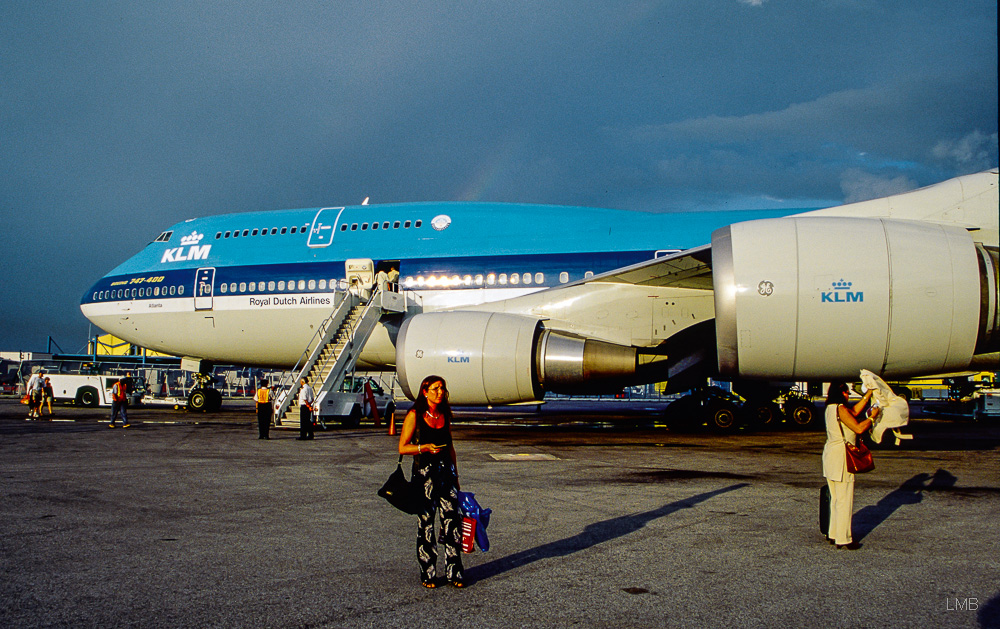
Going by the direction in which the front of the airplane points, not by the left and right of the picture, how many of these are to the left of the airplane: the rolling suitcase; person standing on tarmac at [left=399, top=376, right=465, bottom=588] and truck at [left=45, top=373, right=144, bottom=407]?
2

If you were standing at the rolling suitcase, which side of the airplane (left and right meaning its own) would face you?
left

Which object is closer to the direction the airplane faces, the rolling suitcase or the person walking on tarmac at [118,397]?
the person walking on tarmac

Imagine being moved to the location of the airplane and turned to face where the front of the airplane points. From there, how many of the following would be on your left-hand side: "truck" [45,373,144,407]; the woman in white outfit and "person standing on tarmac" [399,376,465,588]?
2

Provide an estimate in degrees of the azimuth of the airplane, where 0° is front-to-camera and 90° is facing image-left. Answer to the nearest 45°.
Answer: approximately 90°

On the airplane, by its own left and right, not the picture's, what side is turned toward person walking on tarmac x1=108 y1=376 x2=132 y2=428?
front

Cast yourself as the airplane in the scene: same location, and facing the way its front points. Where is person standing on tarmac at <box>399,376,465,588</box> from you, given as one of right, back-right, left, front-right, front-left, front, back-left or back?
left

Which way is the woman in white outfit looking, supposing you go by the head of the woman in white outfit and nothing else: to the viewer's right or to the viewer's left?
to the viewer's right

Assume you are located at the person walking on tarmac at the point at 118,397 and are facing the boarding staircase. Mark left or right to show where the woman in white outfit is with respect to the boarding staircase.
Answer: right

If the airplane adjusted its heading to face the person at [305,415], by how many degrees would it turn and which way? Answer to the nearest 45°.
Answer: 0° — it already faces them

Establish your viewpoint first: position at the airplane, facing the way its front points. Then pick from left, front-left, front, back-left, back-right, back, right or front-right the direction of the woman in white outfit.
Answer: left
